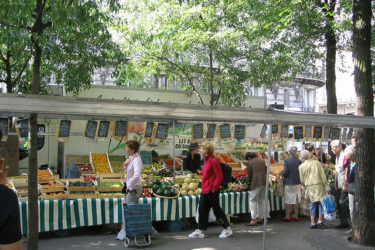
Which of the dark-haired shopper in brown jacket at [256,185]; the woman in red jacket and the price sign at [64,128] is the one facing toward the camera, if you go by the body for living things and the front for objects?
the price sign

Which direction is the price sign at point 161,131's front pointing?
toward the camera

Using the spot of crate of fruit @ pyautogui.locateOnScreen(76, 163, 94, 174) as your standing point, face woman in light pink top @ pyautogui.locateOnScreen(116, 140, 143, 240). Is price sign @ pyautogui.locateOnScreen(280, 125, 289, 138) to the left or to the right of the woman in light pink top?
left

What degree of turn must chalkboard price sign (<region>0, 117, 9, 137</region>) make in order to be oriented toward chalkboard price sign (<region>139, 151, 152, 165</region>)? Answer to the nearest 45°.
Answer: approximately 135° to its left

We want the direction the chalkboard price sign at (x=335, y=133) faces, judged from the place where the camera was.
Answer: facing the viewer

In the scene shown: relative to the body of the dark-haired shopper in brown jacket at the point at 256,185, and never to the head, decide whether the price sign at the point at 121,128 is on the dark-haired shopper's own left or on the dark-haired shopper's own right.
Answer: on the dark-haired shopper's own left

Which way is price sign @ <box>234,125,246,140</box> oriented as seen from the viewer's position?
toward the camera

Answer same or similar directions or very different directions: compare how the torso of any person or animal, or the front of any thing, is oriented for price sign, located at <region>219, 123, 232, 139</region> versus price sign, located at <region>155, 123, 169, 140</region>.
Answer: same or similar directions
